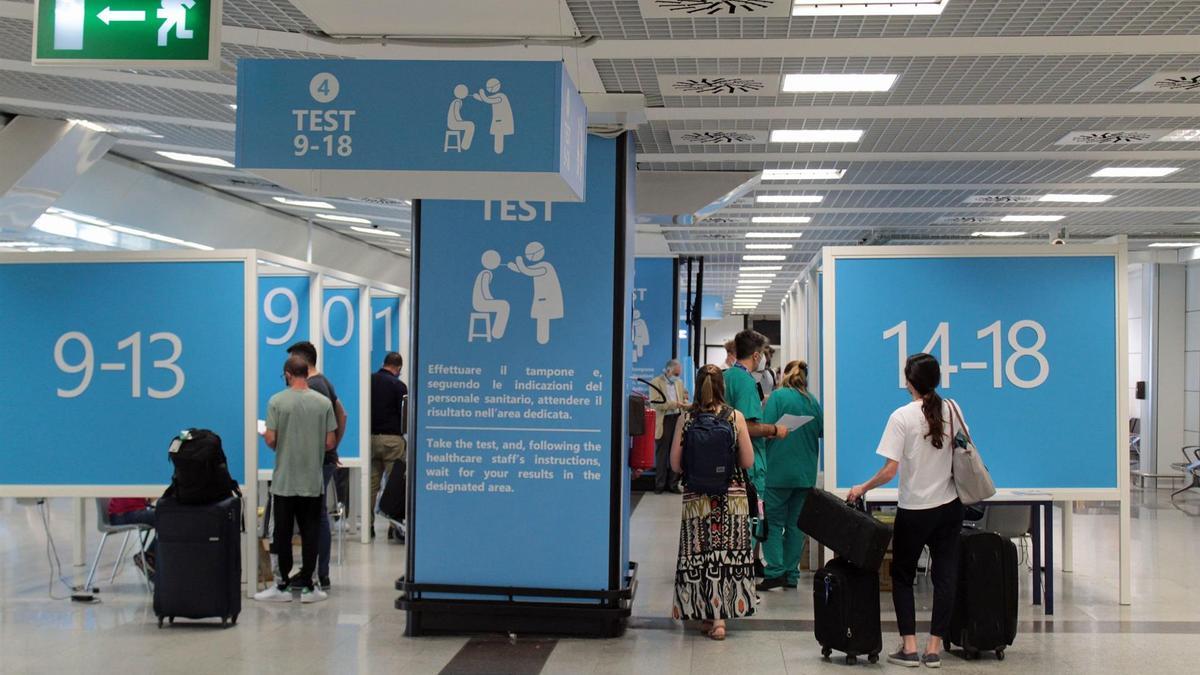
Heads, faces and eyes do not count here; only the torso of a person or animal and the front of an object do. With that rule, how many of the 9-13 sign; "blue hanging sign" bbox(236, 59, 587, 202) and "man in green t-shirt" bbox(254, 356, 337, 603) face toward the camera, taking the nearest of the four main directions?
2

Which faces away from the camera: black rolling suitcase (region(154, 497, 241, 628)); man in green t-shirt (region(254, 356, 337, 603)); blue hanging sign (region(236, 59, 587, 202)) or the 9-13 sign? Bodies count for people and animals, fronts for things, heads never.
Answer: the man in green t-shirt

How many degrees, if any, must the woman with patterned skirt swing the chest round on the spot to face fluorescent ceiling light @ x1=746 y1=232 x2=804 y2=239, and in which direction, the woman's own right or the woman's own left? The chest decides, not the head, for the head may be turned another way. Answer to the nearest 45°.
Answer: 0° — they already face it

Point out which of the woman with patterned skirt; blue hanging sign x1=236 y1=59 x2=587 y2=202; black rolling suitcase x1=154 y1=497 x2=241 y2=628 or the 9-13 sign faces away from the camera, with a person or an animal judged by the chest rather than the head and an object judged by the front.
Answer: the woman with patterned skirt

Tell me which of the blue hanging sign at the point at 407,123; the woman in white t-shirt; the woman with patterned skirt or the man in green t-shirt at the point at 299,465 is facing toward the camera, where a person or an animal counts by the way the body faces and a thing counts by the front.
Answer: the blue hanging sign

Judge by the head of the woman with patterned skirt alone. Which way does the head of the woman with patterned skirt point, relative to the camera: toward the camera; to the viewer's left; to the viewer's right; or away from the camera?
away from the camera

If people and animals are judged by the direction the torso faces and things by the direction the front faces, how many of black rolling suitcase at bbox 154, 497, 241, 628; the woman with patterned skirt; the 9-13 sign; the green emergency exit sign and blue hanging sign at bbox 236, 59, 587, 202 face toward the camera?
4

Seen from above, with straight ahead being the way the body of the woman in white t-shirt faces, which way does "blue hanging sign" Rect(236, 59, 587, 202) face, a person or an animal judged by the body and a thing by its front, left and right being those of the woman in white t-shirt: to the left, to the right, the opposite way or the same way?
the opposite way

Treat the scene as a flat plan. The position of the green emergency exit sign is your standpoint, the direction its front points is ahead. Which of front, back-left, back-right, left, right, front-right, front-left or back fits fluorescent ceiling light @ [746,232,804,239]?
back-left

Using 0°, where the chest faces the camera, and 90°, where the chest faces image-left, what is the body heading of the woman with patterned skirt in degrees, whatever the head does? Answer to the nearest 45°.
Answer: approximately 180°

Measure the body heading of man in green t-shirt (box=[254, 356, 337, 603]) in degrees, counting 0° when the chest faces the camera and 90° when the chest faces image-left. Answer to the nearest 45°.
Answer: approximately 180°

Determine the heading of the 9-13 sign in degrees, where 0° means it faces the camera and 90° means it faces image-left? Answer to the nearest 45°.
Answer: approximately 0°

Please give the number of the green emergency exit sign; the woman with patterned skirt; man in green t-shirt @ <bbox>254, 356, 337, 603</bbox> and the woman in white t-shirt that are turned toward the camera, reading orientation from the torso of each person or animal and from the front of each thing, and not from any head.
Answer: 1

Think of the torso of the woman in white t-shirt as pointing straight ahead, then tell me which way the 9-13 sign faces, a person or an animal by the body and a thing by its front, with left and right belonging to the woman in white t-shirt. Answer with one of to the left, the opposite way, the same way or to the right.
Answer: the opposite way

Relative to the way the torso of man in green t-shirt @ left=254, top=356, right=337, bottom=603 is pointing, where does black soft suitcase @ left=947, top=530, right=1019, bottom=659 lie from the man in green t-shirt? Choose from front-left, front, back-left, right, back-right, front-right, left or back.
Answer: back-right

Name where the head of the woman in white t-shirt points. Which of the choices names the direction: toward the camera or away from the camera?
away from the camera
